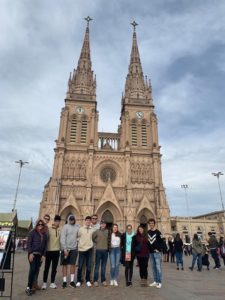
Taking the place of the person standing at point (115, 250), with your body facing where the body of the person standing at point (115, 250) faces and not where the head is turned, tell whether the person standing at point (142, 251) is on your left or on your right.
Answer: on your left

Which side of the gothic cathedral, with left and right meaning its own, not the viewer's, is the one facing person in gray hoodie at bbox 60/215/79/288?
front

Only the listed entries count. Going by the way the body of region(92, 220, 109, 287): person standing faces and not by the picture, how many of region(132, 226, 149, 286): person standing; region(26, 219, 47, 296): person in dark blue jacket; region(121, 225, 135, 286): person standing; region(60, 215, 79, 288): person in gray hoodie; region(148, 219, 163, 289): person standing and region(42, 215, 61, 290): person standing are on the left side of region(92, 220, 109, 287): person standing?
3

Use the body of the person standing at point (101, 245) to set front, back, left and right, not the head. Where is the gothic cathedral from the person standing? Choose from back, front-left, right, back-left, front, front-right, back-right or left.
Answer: back

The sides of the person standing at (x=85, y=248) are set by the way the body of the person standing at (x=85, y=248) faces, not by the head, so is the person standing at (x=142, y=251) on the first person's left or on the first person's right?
on the first person's left

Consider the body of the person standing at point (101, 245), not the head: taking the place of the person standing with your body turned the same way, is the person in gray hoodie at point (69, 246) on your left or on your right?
on your right

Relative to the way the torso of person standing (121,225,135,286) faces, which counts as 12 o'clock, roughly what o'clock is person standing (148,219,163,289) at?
person standing (148,219,163,289) is roughly at 9 o'clock from person standing (121,225,135,286).
